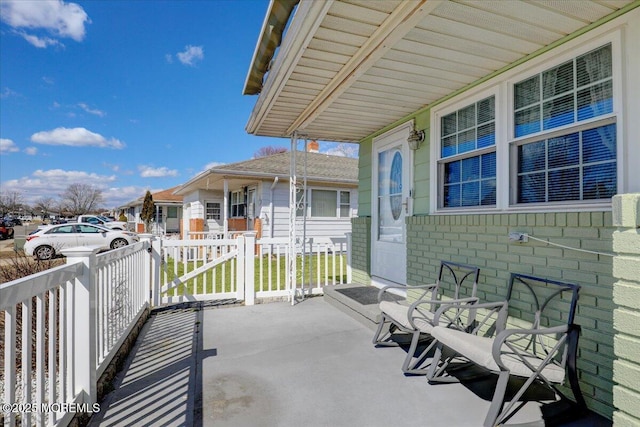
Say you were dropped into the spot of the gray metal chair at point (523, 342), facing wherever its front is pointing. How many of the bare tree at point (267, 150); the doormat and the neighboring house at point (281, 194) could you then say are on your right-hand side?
3

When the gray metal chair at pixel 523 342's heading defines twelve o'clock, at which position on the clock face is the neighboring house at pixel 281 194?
The neighboring house is roughly at 3 o'clock from the gray metal chair.

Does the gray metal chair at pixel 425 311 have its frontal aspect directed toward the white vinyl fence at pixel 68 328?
yes

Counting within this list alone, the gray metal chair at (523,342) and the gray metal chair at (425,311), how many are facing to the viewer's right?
0

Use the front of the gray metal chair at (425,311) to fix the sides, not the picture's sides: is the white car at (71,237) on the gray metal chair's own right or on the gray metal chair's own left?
on the gray metal chair's own right

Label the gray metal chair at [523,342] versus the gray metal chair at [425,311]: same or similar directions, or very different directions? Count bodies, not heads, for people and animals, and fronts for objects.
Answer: same or similar directions

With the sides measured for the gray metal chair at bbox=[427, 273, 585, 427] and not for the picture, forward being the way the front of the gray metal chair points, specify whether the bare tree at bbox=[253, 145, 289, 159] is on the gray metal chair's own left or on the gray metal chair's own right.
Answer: on the gray metal chair's own right

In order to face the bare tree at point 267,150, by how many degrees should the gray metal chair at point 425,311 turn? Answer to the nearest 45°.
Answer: approximately 90° to its right

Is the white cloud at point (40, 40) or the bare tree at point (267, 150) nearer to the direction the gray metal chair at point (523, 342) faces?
the white cloud

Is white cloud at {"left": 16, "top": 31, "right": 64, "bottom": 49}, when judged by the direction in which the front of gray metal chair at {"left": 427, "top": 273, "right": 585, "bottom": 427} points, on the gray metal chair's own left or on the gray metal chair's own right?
on the gray metal chair's own right

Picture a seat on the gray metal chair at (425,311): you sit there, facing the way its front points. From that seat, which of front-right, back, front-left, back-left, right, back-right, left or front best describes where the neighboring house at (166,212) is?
right

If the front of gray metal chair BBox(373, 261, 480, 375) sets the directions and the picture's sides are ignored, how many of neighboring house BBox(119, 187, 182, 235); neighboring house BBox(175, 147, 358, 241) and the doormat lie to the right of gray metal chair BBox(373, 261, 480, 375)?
3

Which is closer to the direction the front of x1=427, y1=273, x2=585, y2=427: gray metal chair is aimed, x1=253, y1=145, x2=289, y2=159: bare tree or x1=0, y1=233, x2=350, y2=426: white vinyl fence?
the white vinyl fence

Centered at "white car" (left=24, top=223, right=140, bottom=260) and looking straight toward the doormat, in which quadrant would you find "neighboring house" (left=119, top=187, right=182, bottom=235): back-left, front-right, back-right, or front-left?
back-left

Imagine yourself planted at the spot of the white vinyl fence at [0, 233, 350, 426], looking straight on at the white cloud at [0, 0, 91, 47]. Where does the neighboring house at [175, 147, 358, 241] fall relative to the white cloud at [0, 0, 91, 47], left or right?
right

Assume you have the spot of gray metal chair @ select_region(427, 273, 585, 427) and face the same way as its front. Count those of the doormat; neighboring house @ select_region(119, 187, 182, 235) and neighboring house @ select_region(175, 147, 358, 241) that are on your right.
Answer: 3

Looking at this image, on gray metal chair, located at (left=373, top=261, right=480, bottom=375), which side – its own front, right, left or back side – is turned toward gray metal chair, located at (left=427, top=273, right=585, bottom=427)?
left
